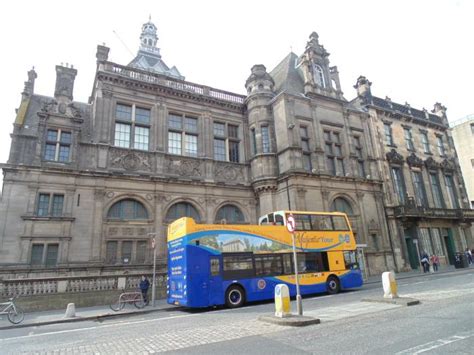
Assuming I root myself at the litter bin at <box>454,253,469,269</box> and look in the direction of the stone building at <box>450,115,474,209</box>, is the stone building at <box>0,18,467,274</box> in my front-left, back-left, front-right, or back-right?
back-left

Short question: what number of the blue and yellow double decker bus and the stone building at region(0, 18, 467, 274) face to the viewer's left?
0

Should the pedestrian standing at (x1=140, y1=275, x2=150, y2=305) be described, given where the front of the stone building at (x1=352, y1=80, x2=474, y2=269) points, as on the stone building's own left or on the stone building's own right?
on the stone building's own right

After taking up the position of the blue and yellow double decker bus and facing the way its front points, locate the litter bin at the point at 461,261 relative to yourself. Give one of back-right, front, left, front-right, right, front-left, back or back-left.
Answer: front

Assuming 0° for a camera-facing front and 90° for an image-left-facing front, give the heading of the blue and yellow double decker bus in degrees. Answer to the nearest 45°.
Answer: approximately 225°

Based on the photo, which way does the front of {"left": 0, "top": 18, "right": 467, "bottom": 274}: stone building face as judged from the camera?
facing the viewer and to the right of the viewer

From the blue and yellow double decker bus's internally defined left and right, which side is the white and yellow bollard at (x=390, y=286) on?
on its right

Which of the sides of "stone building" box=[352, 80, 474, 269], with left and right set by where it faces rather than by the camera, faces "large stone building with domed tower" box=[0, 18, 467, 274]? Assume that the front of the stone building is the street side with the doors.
right

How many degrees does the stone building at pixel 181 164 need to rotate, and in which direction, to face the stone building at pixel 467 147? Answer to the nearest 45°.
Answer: approximately 90° to its left

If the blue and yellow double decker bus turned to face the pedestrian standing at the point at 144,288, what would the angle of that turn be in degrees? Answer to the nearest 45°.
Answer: approximately 135° to its left

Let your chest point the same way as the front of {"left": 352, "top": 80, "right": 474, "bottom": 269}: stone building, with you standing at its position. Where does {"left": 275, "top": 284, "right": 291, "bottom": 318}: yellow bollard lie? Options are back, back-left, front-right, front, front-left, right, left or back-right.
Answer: front-right

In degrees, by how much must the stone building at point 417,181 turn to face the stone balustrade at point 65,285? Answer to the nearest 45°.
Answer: approximately 90° to its right

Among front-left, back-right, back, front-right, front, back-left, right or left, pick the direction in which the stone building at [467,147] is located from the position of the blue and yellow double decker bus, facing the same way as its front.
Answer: front

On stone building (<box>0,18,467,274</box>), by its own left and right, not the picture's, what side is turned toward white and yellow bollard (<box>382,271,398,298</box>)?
front

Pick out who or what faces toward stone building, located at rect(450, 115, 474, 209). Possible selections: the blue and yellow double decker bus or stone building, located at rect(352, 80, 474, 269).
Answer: the blue and yellow double decker bus

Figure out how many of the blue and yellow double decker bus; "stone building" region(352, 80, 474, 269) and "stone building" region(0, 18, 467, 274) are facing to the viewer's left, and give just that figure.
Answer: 0

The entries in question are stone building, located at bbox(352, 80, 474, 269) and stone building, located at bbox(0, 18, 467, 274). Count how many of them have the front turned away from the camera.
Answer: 0
